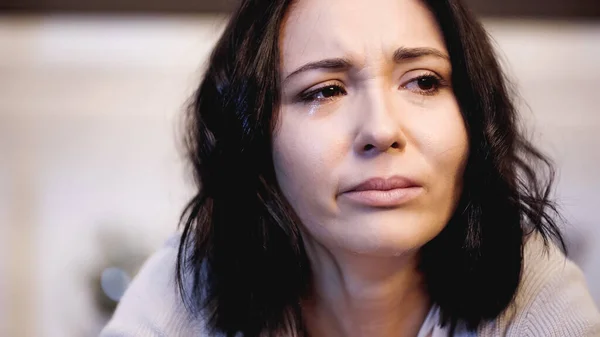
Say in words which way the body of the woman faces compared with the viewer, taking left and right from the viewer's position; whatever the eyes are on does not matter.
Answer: facing the viewer
